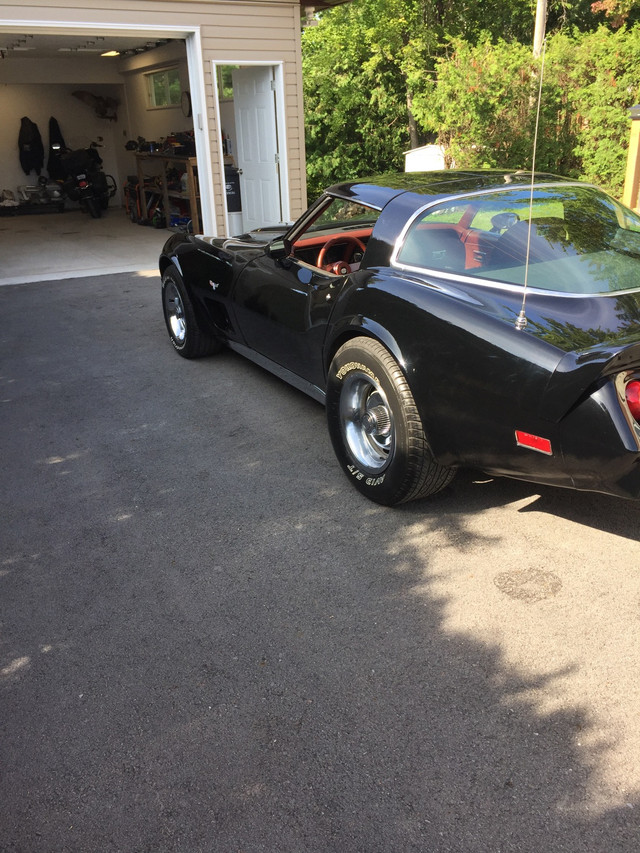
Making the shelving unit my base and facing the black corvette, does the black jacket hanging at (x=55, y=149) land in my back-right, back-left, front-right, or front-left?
back-right

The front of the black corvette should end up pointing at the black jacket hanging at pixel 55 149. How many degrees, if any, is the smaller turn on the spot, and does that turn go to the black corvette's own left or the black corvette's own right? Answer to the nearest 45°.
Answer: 0° — it already faces it

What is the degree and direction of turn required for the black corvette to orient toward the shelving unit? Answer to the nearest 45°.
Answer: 0° — it already faces it

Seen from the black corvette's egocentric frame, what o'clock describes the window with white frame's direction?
The window with white frame is roughly at 1 o'clock from the black corvette.

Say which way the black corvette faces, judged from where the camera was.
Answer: facing away from the viewer and to the left of the viewer
